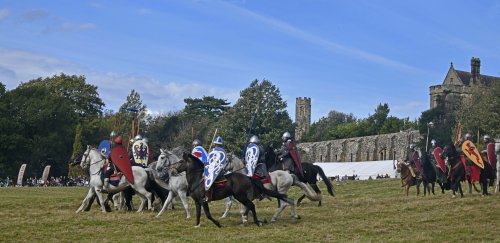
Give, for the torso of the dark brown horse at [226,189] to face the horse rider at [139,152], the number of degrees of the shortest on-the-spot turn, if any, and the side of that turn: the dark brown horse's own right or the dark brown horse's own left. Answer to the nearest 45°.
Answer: approximately 45° to the dark brown horse's own right

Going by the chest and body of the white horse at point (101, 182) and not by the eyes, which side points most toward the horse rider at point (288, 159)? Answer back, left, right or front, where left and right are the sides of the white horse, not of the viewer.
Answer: back

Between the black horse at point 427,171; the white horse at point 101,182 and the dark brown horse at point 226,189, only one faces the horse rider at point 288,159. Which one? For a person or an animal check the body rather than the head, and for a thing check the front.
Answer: the black horse

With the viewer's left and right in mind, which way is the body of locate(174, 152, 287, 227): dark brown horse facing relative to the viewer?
facing to the left of the viewer

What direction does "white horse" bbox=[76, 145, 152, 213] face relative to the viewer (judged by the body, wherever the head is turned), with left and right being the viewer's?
facing to the left of the viewer

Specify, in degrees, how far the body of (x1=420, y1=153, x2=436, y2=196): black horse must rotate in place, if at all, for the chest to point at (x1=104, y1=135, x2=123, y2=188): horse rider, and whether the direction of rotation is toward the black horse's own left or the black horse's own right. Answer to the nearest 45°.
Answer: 0° — it already faces them

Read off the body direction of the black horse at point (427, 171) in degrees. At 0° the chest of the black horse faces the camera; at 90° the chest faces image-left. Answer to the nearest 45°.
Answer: approximately 45°
